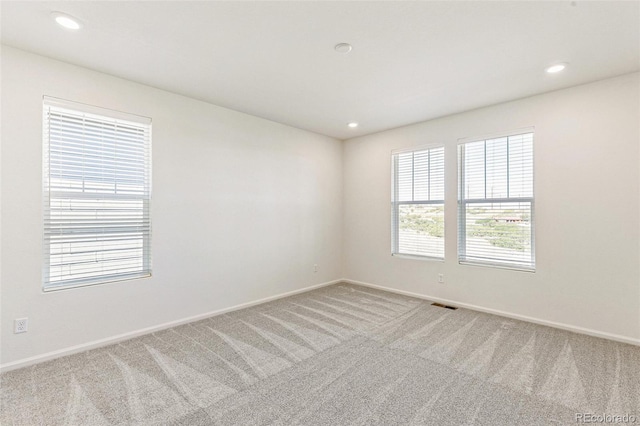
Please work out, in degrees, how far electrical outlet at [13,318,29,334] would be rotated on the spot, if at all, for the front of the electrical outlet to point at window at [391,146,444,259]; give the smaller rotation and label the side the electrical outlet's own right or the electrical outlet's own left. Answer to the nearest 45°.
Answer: approximately 90° to the electrical outlet's own left

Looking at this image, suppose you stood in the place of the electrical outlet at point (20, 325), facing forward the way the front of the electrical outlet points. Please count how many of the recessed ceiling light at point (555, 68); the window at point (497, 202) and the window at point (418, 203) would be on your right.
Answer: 0

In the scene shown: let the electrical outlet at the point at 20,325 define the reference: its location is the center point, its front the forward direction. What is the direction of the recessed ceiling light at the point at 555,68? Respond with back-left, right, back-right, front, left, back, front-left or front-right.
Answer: front-left

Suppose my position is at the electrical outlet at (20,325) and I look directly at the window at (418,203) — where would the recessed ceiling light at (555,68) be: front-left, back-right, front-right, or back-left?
front-right

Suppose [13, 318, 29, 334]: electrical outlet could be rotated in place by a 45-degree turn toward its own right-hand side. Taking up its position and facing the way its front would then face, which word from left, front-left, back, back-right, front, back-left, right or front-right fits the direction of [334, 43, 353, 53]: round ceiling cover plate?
left

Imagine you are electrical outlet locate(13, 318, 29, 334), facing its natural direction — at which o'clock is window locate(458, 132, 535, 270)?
The window is roughly at 10 o'clock from the electrical outlet.
